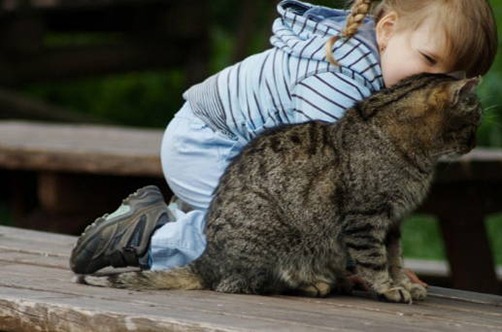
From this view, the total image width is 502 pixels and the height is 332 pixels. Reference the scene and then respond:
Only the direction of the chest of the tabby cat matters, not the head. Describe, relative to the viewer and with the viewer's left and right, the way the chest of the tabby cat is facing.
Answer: facing to the right of the viewer

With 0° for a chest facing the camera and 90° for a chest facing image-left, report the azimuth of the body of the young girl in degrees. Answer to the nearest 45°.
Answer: approximately 270°

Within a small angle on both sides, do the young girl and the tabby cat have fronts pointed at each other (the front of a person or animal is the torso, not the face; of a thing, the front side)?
no

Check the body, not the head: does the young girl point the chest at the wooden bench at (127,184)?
no

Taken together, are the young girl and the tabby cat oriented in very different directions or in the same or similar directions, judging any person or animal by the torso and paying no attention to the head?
same or similar directions
